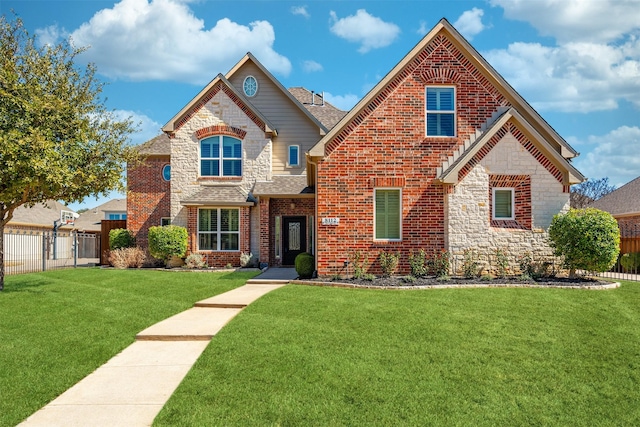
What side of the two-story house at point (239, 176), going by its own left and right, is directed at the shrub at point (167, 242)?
right

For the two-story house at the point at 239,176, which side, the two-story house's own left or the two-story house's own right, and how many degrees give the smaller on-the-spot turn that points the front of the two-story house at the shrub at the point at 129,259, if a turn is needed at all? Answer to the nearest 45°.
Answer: approximately 90° to the two-story house's own right

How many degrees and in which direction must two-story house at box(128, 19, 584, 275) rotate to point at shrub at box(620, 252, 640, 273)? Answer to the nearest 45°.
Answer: approximately 135° to its left

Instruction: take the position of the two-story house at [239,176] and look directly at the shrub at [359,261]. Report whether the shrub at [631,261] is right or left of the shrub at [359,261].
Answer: left

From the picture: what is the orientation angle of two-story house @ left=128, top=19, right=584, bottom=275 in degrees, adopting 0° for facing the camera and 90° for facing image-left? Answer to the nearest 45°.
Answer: approximately 0°
